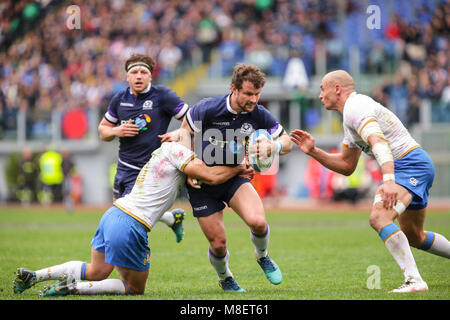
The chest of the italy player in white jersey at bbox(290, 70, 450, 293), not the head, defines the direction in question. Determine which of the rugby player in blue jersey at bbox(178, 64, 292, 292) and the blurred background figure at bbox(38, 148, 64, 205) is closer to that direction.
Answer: the rugby player in blue jersey

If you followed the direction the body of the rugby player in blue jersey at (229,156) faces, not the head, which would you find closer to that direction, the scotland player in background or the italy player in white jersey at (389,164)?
the italy player in white jersey

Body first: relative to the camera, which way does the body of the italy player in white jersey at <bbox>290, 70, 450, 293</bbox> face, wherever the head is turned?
to the viewer's left

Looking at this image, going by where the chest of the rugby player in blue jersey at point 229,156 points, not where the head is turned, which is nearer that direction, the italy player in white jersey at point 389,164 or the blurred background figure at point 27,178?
the italy player in white jersey

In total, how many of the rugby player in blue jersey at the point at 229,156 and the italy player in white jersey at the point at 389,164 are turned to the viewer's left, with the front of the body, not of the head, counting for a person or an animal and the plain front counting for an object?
1

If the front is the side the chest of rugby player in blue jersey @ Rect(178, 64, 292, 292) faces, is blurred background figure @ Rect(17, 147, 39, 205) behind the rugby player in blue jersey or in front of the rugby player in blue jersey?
behind
